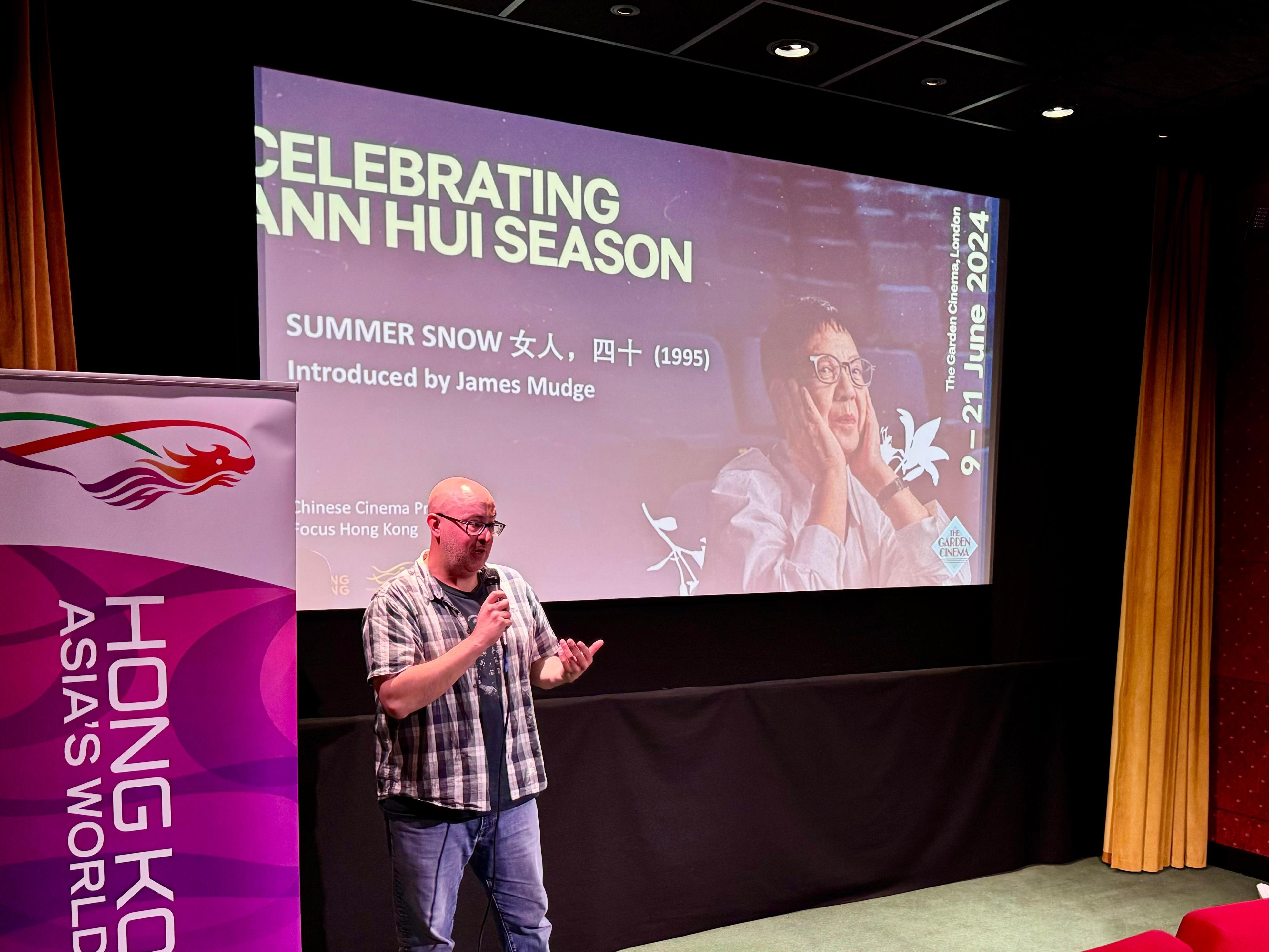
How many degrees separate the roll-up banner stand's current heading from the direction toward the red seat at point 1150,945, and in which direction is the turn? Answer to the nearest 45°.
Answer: approximately 45° to its left

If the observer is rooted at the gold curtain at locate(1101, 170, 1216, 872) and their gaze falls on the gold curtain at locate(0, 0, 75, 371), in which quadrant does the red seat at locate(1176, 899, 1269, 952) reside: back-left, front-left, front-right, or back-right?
front-left

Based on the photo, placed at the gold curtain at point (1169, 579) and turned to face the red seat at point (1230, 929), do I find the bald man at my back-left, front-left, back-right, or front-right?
front-right

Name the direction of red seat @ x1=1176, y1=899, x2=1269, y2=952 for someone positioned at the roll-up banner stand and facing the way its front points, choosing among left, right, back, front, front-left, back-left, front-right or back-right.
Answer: front-left

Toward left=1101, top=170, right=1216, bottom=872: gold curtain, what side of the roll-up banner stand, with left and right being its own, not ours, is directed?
left

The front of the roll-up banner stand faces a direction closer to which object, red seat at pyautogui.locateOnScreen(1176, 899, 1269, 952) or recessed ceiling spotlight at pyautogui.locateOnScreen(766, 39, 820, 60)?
the red seat

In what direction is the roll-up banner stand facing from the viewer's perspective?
toward the camera

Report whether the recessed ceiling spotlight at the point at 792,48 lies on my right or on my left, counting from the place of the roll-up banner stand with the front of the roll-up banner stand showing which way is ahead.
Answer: on my left
